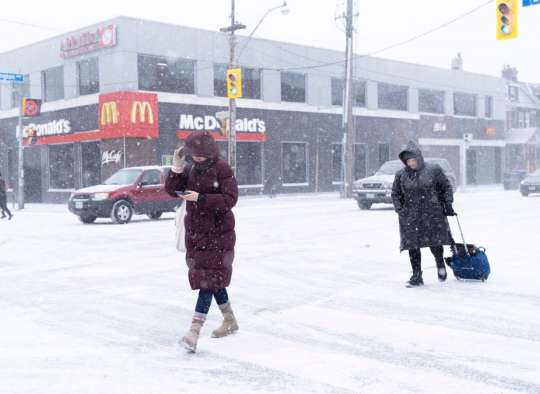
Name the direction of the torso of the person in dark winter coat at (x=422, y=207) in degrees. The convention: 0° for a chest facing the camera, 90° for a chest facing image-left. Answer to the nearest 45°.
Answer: approximately 45°

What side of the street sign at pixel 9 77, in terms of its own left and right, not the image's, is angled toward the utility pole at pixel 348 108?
left

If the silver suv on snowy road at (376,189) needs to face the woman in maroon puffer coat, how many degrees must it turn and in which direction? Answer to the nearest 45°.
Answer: approximately 45° to its left

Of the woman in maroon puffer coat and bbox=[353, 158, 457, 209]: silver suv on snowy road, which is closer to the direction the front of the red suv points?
the woman in maroon puffer coat

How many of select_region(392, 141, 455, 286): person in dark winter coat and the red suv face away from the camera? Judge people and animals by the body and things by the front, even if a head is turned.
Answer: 0

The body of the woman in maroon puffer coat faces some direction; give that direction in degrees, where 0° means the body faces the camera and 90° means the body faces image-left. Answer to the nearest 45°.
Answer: approximately 45°

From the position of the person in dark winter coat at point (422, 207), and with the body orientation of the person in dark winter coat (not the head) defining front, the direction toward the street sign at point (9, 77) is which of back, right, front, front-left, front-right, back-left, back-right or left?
right

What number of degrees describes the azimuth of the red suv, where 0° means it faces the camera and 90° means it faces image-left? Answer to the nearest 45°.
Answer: approximately 45°

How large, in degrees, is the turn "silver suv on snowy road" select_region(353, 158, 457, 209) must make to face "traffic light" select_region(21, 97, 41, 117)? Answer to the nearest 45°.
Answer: approximately 45° to its right

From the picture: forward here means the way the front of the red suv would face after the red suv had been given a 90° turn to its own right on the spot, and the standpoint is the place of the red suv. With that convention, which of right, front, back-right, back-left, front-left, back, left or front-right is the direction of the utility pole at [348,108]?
right

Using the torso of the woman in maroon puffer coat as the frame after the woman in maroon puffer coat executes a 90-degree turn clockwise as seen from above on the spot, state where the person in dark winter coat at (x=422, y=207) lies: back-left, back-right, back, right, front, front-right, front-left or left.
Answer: right

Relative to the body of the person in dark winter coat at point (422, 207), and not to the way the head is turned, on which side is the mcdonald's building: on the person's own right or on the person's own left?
on the person's own right

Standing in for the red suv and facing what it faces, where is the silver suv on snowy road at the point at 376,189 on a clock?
The silver suv on snowy road is roughly at 7 o'clock from the red suv.

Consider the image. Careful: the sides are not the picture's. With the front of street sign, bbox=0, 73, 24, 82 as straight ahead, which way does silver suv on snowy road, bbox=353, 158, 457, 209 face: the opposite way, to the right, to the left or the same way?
to the right
